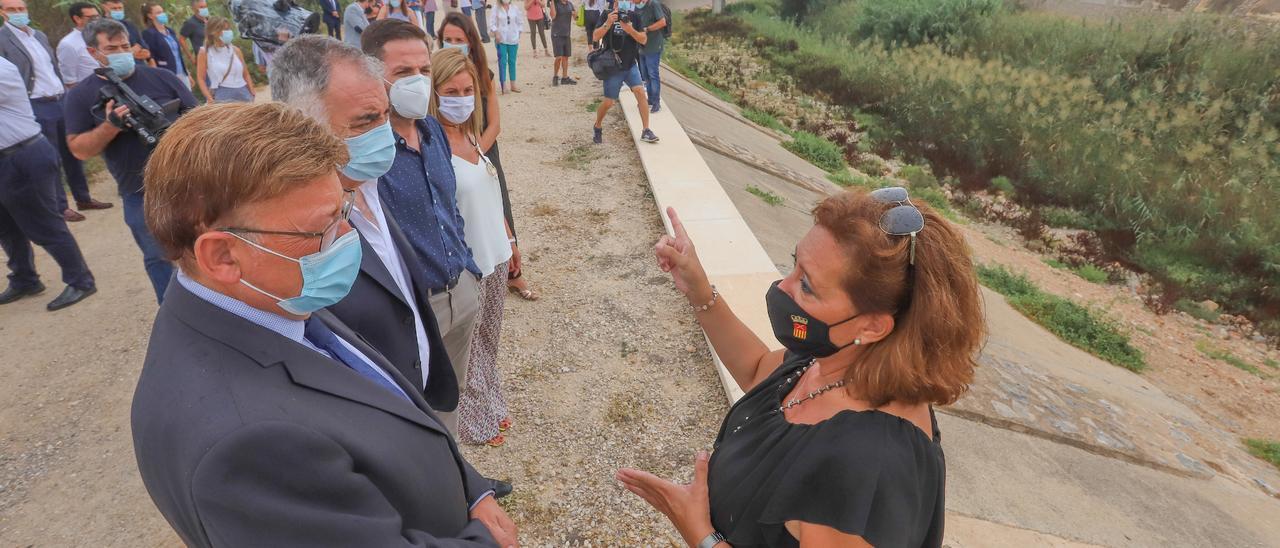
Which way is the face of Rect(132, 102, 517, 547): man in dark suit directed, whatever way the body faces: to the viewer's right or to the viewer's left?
to the viewer's right

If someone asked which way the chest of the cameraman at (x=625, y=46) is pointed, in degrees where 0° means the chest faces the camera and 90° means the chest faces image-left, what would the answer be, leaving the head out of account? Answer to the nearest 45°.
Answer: approximately 0°

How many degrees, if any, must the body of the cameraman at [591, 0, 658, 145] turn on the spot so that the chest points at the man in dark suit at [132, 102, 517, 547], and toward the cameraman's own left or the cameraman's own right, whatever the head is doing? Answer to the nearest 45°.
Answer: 0° — they already face them

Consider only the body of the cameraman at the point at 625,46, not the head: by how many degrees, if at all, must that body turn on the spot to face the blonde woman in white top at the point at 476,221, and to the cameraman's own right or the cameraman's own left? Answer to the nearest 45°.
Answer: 0° — they already face them

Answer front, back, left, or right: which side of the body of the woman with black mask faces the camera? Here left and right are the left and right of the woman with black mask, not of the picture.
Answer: left

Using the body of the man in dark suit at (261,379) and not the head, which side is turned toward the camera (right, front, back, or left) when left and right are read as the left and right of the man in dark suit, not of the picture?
right

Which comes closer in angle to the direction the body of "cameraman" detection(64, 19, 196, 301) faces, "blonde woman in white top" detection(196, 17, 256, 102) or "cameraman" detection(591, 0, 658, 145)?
the cameraman

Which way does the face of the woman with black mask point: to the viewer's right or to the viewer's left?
to the viewer's left

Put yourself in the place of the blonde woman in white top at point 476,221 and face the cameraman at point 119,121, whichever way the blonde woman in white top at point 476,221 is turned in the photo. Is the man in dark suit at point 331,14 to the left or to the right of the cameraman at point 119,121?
right

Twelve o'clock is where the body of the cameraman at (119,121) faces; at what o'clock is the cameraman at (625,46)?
the cameraman at (625,46) is roughly at 10 o'clock from the cameraman at (119,121).

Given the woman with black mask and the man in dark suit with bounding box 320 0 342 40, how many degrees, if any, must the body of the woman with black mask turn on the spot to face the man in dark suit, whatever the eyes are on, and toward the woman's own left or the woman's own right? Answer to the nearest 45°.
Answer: approximately 45° to the woman's own right

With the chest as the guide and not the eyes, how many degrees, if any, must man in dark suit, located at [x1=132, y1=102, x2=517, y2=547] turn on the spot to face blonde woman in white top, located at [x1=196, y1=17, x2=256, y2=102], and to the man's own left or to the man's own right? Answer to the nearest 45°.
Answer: approximately 90° to the man's own left

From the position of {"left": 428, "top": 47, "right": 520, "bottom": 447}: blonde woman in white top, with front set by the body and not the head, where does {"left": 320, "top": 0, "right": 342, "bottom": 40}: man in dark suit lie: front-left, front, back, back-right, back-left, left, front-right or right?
back-left

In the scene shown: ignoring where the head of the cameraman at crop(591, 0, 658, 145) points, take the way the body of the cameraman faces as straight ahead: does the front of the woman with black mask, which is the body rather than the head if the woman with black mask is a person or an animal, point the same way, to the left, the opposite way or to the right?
to the right
